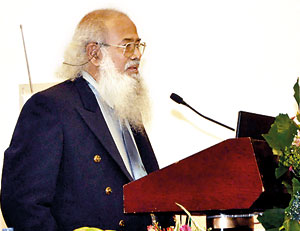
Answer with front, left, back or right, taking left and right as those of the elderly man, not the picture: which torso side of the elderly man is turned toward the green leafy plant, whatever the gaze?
front

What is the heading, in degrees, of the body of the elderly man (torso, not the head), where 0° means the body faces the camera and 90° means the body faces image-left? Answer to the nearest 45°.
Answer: approximately 315°
